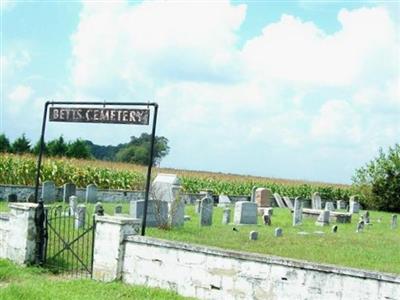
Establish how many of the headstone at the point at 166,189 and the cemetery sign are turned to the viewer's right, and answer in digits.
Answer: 0

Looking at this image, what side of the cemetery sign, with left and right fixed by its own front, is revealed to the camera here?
front

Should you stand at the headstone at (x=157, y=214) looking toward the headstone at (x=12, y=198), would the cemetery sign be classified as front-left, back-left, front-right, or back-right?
back-left

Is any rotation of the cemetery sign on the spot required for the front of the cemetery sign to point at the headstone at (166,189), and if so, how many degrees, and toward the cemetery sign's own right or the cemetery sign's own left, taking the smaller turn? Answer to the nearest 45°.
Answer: approximately 180°

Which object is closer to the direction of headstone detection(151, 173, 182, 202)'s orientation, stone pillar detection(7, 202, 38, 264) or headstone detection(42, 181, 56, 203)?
the stone pillar

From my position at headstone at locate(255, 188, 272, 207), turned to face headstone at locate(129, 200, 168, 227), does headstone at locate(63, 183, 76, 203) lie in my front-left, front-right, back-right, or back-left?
front-right

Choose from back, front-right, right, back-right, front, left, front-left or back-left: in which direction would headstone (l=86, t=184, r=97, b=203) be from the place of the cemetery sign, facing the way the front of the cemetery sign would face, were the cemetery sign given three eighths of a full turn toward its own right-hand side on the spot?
front-right

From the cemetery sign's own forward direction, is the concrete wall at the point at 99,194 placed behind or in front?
behind

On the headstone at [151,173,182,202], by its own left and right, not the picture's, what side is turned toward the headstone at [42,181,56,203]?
right

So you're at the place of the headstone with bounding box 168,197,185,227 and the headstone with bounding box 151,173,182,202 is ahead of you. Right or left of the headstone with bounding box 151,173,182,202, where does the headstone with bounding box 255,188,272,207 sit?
right

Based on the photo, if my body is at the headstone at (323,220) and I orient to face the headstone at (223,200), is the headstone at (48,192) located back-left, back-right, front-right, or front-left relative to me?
front-left

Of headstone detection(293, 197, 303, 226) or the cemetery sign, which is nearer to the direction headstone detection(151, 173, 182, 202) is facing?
the cemetery sign

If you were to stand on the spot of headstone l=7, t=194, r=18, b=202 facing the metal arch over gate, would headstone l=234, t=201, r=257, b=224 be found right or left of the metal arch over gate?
left

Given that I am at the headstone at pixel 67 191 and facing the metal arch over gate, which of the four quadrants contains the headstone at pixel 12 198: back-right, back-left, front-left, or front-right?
front-right

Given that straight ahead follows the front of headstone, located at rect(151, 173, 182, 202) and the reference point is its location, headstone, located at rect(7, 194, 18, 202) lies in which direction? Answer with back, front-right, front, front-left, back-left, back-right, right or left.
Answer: right

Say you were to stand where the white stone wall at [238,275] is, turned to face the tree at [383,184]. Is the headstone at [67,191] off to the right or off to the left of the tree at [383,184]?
left

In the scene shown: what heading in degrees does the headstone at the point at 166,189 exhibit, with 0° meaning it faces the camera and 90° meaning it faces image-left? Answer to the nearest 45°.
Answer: approximately 45°
